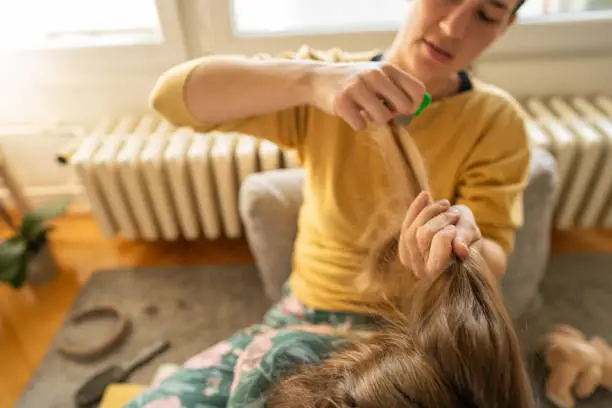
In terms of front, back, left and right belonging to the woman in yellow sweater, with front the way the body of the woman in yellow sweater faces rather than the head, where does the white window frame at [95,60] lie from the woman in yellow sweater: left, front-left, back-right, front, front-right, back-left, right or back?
back-right

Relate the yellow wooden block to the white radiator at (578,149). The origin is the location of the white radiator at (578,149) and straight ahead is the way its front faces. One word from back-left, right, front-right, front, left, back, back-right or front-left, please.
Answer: front-right

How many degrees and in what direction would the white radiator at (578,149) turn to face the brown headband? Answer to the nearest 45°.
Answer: approximately 45° to its right

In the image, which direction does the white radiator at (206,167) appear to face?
toward the camera

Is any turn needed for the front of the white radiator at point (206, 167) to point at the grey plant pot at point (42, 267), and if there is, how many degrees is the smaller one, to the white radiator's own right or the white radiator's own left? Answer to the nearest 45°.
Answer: approximately 90° to the white radiator's own right

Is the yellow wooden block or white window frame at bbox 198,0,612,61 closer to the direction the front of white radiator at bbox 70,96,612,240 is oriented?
the yellow wooden block

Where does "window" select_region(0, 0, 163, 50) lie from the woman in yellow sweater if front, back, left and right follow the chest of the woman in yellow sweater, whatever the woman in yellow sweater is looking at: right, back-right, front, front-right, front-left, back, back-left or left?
back-right

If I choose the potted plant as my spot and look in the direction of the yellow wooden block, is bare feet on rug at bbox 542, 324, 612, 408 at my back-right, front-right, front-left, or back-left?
front-left

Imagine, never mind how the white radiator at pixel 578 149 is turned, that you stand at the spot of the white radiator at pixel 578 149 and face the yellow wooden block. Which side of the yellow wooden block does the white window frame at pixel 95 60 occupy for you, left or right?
right

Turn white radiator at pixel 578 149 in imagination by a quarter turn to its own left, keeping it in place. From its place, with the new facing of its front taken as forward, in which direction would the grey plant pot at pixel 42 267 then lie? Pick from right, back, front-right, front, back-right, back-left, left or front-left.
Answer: back-right

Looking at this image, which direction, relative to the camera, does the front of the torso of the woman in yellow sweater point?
toward the camera

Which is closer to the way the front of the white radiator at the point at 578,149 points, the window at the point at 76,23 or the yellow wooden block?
the yellow wooden block
